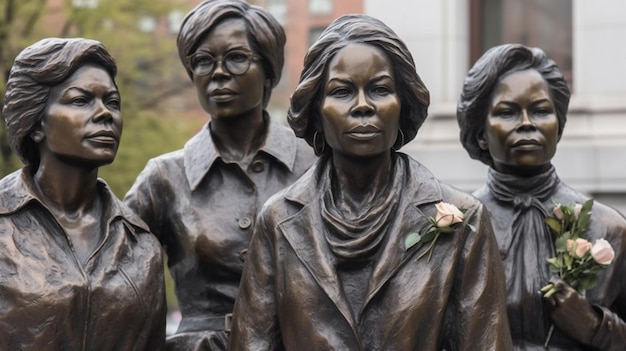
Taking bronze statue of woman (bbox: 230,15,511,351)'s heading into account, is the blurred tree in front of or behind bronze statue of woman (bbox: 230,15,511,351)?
behind

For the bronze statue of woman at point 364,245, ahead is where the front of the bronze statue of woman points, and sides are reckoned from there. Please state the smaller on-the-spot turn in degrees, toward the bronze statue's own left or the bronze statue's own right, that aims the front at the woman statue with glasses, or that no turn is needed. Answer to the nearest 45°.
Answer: approximately 135° to the bronze statue's own right

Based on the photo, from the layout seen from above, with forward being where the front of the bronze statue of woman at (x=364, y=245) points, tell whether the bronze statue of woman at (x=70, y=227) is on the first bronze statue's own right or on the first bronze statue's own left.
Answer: on the first bronze statue's own right

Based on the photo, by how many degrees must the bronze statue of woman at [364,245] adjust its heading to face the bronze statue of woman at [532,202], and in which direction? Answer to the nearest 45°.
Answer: approximately 135° to its left

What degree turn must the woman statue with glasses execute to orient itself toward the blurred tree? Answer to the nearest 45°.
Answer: approximately 180°

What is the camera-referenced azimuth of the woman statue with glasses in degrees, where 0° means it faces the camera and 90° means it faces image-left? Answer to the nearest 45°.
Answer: approximately 0°

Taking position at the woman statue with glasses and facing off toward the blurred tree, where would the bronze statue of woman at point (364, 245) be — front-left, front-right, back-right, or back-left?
back-right

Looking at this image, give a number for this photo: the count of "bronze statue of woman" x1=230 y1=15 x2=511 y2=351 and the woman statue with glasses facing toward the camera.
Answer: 2
